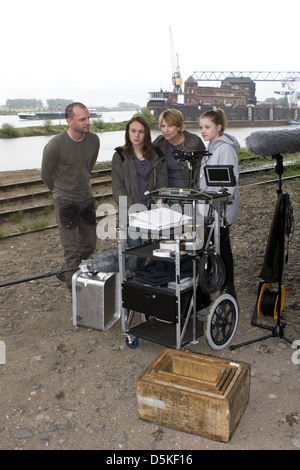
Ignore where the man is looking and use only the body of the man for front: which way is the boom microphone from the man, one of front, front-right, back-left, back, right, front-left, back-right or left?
front

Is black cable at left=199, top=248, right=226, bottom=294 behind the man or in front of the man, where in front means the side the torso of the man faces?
in front

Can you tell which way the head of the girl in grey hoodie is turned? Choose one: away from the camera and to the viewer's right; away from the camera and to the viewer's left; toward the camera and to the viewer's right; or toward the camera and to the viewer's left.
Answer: toward the camera and to the viewer's left

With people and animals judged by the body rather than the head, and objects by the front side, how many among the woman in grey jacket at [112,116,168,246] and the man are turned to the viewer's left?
0

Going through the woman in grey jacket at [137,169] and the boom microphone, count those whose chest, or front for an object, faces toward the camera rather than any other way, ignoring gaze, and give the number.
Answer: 1

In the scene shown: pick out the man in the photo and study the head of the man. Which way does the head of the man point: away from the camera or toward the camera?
toward the camera

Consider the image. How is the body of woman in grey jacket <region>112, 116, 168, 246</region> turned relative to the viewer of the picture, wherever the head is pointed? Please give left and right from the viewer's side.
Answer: facing the viewer

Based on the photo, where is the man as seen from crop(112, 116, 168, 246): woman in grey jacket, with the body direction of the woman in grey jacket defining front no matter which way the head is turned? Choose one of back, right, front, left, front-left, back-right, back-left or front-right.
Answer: back-right

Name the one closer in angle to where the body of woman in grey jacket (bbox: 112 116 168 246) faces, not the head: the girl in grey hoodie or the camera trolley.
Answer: the camera trolley

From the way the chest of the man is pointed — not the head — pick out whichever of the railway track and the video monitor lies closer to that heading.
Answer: the video monitor

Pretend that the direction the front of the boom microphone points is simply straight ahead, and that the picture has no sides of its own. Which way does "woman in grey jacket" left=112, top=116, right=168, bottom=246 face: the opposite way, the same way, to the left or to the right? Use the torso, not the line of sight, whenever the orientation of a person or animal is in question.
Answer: to the left

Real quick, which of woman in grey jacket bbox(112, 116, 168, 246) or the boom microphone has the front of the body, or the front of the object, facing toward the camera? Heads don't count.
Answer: the woman in grey jacket

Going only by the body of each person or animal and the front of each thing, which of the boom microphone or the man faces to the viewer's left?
the boom microphone

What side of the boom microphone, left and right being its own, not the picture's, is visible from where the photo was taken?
left
